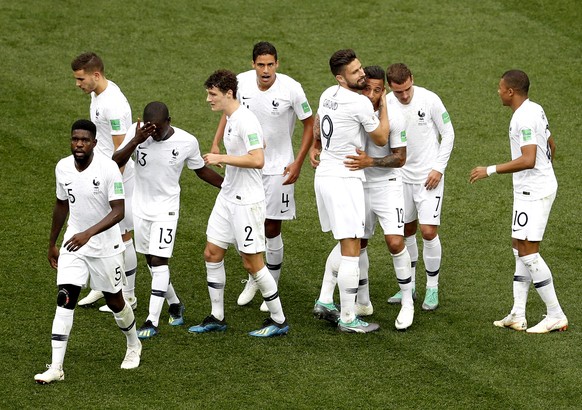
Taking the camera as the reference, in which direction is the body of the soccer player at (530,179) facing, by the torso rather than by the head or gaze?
to the viewer's left

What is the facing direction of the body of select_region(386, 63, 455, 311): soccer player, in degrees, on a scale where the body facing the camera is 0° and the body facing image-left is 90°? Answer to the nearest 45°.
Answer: approximately 45°

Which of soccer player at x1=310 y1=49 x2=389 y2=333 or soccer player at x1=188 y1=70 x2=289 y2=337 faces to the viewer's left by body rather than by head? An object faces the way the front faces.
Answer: soccer player at x1=188 y1=70 x2=289 y2=337

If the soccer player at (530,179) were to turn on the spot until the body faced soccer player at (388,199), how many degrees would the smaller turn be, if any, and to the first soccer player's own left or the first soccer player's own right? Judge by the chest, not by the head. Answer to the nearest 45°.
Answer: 0° — they already face them

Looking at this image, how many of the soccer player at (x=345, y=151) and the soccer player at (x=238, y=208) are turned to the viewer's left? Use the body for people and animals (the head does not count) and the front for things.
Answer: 1

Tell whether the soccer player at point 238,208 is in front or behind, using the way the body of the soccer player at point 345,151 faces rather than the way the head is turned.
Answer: behind

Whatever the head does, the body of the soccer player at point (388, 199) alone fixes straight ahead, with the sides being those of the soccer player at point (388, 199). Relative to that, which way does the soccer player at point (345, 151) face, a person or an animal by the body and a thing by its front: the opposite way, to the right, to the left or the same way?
the opposite way

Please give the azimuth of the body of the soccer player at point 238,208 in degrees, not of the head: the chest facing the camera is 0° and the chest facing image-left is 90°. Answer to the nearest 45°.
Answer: approximately 90°
